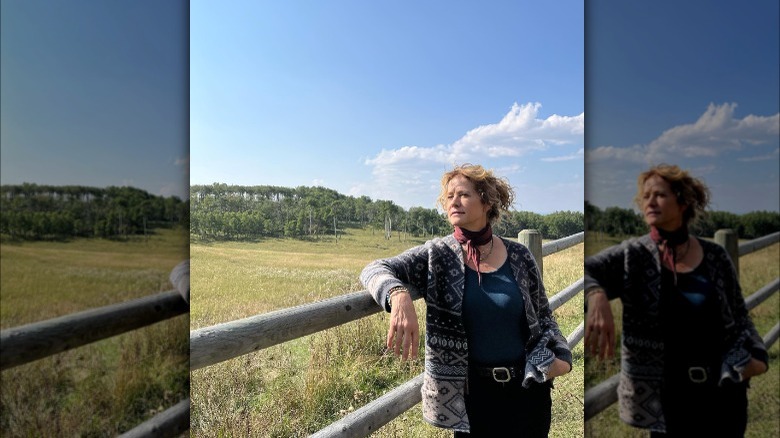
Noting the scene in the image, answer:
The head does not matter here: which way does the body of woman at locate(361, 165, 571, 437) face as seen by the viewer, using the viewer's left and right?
facing the viewer

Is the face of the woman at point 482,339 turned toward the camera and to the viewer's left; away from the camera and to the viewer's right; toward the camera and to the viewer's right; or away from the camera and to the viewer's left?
toward the camera and to the viewer's left

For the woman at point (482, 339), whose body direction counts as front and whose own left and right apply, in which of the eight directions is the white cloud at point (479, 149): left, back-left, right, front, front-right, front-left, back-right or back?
back
